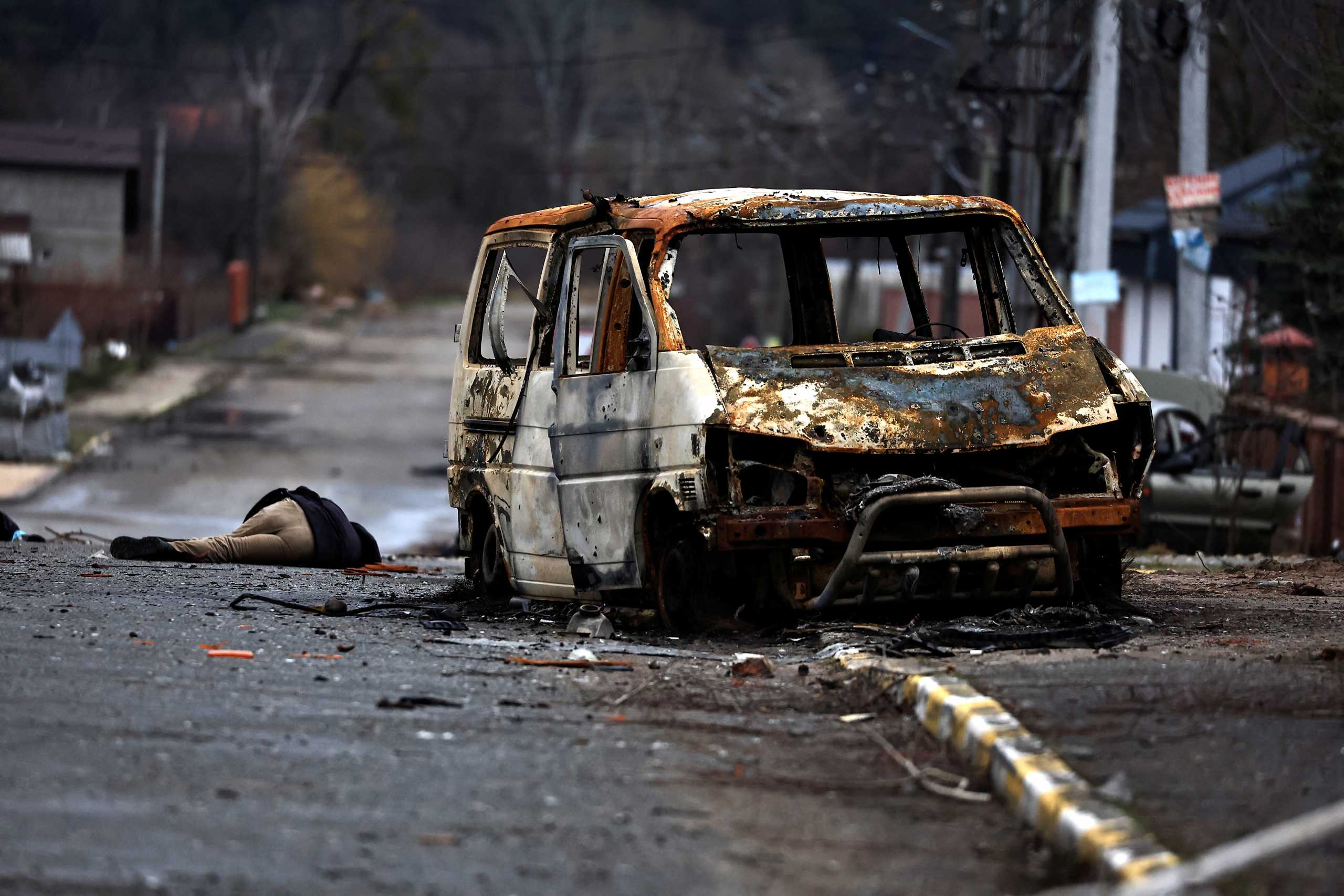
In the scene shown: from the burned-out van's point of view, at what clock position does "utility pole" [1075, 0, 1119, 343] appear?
The utility pole is roughly at 8 o'clock from the burned-out van.

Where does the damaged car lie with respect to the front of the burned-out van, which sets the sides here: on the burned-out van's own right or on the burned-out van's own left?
on the burned-out van's own left

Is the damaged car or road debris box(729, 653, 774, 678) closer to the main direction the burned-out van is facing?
the road debris

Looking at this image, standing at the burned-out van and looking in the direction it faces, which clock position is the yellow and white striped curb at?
The yellow and white striped curb is roughly at 1 o'clock from the burned-out van.

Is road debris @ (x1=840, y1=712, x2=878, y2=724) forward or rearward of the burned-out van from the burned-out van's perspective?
forward

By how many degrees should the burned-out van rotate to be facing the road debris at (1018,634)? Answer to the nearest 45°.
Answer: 0° — it already faces it

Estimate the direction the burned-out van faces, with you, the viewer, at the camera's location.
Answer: facing the viewer and to the right of the viewer

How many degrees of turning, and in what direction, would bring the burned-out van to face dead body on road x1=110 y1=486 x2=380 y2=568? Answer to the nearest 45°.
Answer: approximately 180°

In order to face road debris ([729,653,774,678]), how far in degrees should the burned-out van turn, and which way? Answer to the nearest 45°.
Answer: approximately 45° to its right

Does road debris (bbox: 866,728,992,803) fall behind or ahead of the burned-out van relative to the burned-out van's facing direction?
ahead
